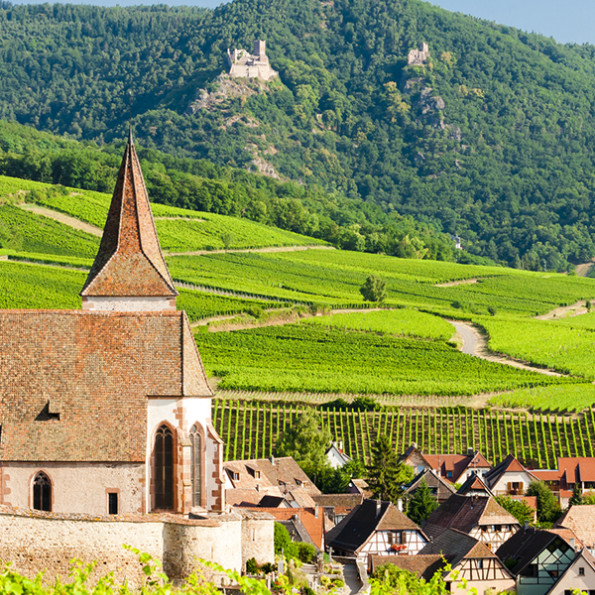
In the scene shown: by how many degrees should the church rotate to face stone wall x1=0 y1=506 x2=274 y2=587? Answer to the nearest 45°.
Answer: approximately 90° to its left

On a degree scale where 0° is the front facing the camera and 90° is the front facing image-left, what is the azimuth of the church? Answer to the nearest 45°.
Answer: approximately 90°
